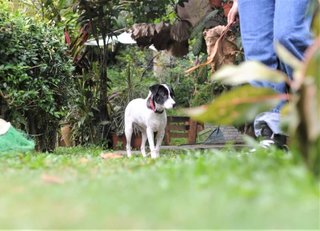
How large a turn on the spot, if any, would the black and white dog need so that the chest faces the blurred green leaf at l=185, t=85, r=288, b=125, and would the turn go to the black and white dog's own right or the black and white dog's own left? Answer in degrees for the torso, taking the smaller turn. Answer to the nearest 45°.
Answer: approximately 45° to the black and white dog's own right

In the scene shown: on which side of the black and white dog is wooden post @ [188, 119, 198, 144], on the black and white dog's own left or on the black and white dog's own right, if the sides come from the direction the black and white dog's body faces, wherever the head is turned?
on the black and white dog's own left

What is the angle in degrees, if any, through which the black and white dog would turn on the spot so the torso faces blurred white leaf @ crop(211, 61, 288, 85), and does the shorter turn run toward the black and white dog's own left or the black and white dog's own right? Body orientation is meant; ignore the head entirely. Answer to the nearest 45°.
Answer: approximately 45° to the black and white dog's own right

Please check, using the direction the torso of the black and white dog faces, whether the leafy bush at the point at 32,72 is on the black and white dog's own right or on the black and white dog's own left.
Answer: on the black and white dog's own right

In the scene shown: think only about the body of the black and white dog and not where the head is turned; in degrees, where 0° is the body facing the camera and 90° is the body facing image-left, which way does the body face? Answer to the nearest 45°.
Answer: approximately 315°

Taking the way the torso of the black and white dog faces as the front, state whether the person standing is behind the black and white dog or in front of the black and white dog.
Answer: in front
